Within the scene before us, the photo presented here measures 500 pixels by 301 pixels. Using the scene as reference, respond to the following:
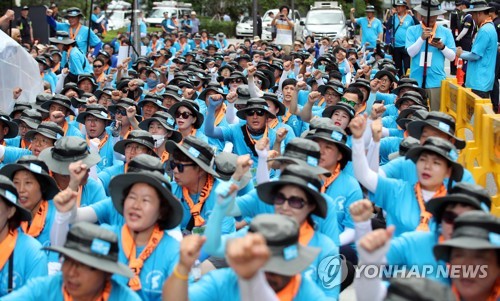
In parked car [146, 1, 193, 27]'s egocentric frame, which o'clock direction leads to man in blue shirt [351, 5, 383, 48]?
The man in blue shirt is roughly at 10 o'clock from the parked car.

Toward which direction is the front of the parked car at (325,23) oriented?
toward the camera

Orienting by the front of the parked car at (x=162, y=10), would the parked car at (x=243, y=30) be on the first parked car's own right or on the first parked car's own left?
on the first parked car's own left

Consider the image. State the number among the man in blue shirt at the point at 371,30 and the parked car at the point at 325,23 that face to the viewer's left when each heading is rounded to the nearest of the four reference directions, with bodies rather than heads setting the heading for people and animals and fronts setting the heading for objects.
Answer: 0

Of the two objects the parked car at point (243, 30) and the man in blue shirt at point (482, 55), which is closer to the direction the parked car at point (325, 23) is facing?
the man in blue shirt

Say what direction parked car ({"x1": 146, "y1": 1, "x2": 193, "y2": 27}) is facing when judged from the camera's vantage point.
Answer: facing the viewer and to the left of the viewer

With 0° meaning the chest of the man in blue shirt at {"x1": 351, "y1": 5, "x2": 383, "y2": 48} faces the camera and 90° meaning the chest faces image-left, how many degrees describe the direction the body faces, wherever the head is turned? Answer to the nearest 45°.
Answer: approximately 0°

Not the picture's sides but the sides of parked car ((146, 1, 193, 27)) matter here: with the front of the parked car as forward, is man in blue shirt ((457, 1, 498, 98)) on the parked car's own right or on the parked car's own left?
on the parked car's own left

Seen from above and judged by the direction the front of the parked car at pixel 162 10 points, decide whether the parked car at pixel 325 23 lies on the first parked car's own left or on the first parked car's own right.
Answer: on the first parked car's own left
